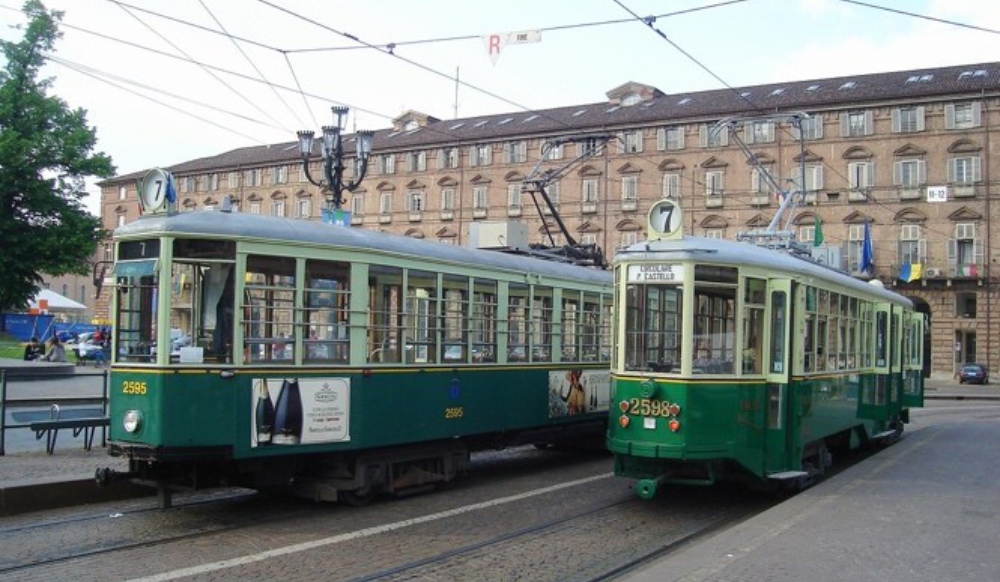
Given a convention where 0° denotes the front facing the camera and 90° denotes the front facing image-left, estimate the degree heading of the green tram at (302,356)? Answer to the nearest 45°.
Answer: approximately 45°

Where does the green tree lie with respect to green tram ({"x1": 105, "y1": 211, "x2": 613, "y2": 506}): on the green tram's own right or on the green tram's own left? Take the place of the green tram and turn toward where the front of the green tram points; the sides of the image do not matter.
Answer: on the green tram's own right

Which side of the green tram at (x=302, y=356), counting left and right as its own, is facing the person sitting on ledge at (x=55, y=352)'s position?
right
